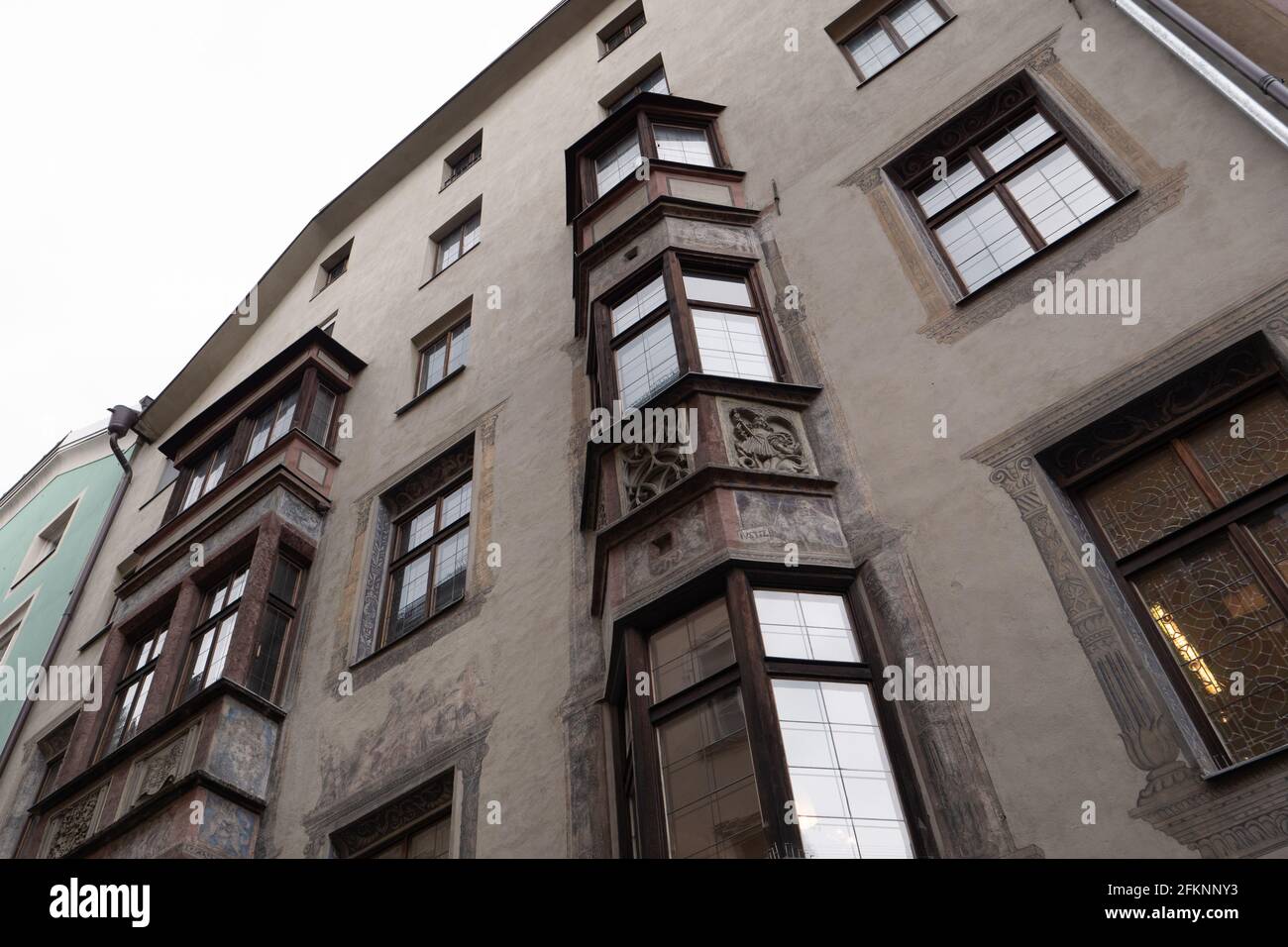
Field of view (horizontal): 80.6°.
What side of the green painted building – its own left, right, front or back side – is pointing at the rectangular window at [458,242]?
left

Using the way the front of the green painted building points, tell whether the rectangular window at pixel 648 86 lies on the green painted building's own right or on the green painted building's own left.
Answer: on the green painted building's own left

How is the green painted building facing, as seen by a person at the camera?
facing the viewer and to the left of the viewer

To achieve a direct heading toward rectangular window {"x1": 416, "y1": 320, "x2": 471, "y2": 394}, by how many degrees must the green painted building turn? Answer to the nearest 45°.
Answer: approximately 45° to its left

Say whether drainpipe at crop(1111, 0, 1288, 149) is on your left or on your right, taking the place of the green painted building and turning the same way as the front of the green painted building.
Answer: on your left

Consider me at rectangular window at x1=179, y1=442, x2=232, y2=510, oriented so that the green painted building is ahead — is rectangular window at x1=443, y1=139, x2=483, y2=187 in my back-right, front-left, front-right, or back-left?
back-right

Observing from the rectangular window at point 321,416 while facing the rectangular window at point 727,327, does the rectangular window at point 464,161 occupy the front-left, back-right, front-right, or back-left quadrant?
front-left
